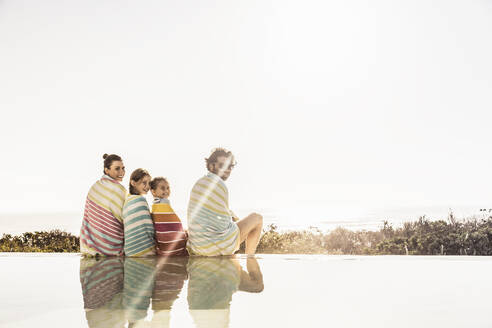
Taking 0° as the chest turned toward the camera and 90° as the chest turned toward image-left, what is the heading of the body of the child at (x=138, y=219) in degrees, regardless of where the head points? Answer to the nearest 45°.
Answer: approximately 225°

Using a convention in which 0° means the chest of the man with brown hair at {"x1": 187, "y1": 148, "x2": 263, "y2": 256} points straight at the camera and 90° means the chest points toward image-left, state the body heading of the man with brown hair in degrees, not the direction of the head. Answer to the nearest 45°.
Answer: approximately 225°

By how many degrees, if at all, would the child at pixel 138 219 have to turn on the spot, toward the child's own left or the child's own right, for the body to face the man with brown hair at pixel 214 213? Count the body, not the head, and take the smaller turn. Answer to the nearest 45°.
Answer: approximately 90° to the child's own right
